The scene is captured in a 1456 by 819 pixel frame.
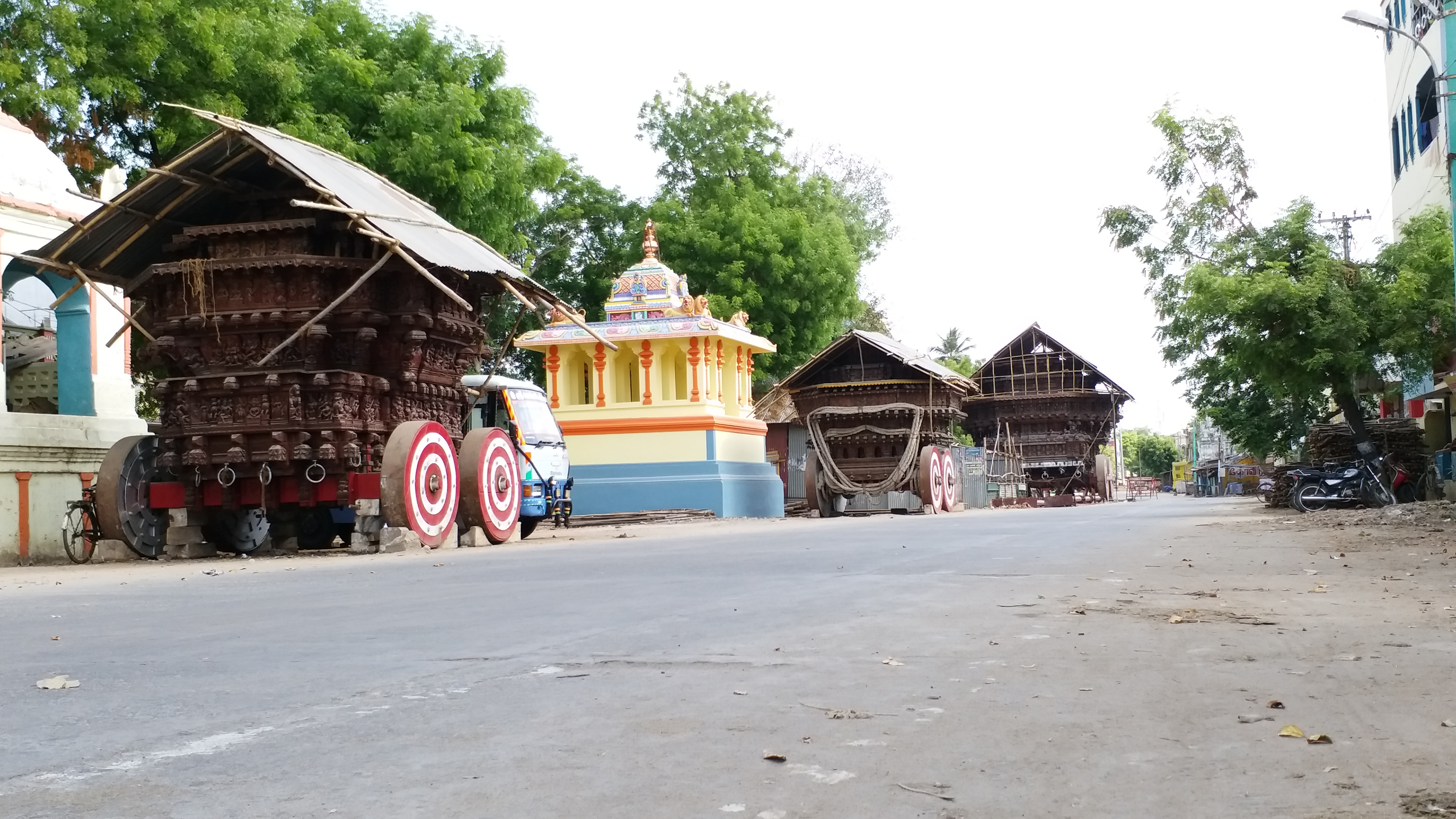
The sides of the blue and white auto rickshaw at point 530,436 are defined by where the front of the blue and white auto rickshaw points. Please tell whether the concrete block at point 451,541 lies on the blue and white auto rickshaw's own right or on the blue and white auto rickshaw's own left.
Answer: on the blue and white auto rickshaw's own right

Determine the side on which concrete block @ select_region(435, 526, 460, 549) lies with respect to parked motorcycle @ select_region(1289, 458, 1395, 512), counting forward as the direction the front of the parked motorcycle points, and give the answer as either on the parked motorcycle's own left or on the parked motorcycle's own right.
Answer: on the parked motorcycle's own right

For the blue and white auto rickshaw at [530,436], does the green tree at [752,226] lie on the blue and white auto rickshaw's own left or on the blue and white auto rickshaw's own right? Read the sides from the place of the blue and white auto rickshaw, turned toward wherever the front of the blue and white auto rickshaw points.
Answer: on the blue and white auto rickshaw's own left

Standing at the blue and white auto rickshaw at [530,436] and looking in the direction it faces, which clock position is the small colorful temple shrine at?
The small colorful temple shrine is roughly at 8 o'clock from the blue and white auto rickshaw.

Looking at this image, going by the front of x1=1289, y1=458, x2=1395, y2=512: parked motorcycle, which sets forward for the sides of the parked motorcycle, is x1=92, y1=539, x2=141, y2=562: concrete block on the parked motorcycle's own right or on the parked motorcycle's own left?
on the parked motorcycle's own right

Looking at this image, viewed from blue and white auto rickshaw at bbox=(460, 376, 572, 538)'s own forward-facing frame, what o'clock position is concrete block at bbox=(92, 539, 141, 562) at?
The concrete block is roughly at 3 o'clock from the blue and white auto rickshaw.

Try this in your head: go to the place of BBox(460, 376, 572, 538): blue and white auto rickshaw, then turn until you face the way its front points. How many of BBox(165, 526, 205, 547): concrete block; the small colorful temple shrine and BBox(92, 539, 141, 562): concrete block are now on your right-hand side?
2

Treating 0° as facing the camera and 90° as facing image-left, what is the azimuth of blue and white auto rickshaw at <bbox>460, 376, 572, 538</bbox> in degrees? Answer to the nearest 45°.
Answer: approximately 315°
